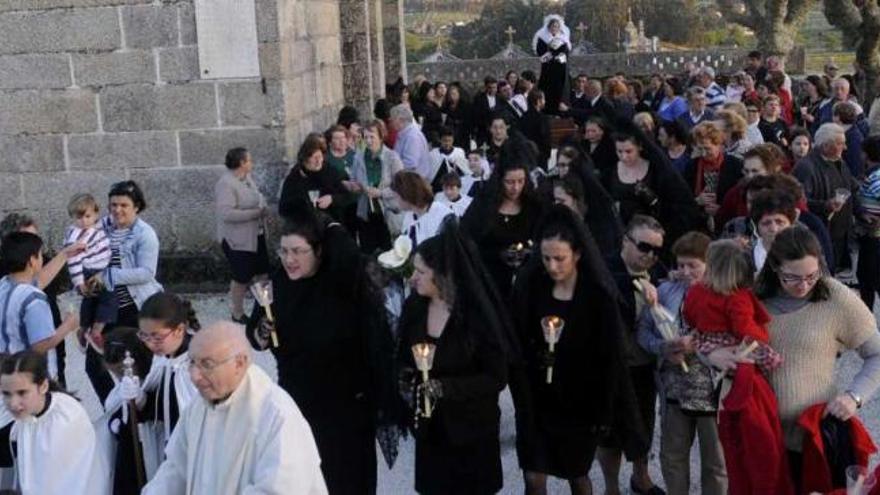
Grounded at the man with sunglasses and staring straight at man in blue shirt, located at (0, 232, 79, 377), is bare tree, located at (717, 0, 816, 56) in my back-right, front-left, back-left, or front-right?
back-right

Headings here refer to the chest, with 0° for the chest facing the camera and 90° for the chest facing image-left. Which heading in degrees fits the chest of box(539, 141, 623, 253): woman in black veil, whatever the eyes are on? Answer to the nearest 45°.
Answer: approximately 45°

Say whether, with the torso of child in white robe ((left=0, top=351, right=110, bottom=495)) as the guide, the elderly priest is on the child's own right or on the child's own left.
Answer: on the child's own left

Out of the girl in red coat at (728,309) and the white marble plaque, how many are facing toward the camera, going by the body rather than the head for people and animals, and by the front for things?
1

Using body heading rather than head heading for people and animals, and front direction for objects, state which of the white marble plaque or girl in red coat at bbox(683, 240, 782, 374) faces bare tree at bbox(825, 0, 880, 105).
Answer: the girl in red coat

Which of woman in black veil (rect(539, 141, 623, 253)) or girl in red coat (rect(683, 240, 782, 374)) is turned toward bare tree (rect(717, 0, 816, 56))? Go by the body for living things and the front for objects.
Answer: the girl in red coat

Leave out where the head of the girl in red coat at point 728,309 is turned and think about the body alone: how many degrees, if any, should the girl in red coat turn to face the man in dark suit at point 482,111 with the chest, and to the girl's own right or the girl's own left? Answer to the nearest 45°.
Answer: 0° — they already face them

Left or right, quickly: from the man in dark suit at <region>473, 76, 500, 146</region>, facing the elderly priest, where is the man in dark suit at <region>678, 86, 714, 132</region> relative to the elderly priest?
left

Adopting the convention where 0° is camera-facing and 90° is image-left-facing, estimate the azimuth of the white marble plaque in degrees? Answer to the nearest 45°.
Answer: approximately 0°
